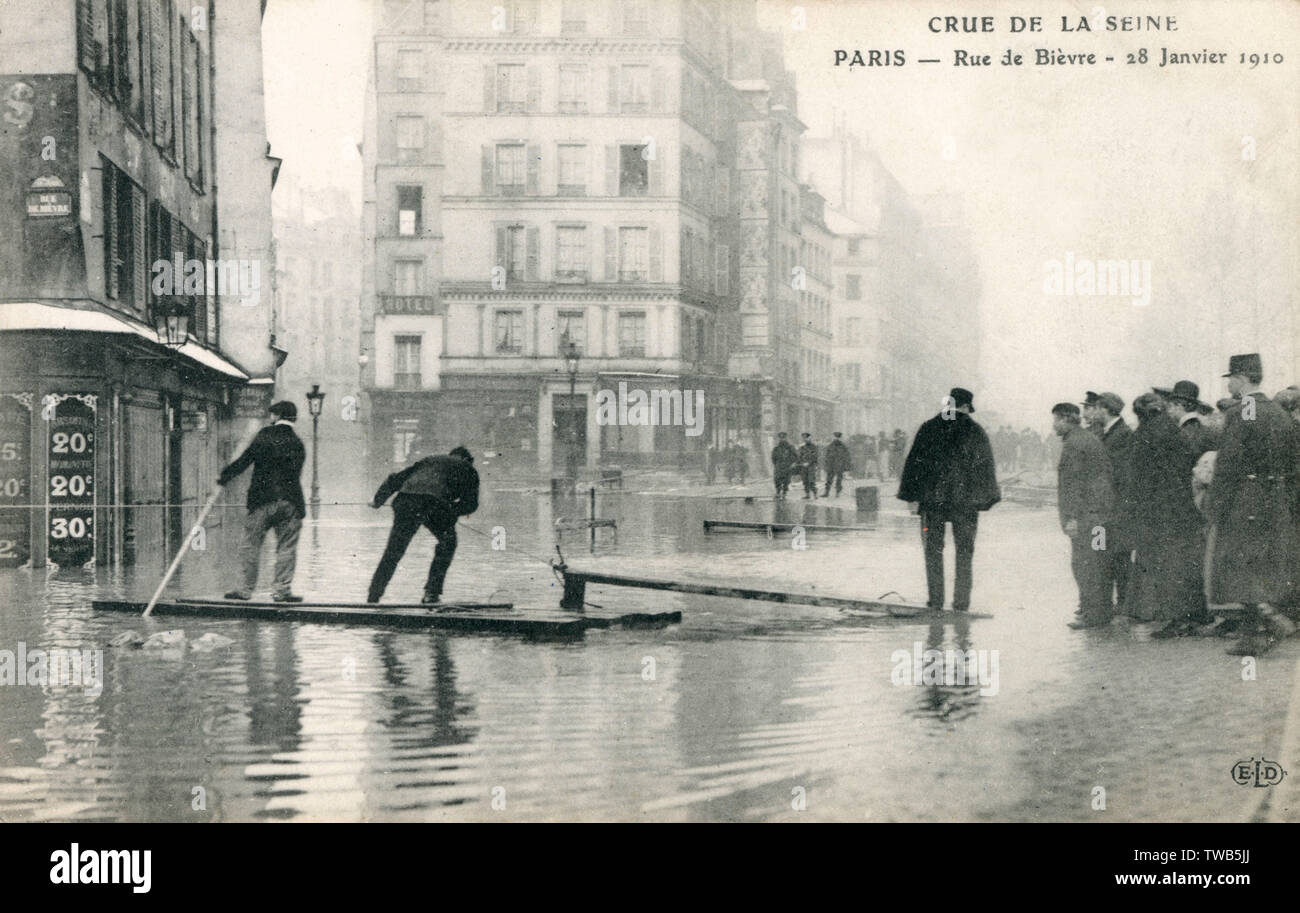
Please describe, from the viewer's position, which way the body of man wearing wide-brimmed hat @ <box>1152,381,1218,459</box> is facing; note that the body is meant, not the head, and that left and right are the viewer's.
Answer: facing to the left of the viewer

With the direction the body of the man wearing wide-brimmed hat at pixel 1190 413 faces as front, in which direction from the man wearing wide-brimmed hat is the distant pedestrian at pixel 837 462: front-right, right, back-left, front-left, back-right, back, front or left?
front-right

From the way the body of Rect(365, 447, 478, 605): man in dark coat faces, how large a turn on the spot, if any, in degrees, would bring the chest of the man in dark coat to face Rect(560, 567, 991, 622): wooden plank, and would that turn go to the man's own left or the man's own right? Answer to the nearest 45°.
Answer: approximately 45° to the man's own right

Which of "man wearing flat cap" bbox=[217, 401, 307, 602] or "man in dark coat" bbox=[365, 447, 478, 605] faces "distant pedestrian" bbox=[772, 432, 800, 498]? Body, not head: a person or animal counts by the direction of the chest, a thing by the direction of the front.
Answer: the man in dark coat

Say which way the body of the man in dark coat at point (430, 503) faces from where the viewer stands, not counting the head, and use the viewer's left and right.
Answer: facing away from the viewer and to the right of the viewer

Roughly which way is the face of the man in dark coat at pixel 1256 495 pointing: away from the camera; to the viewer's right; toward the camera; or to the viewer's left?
to the viewer's left

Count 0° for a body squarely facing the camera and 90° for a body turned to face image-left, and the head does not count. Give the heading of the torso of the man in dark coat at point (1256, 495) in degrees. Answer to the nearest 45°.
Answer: approximately 135°

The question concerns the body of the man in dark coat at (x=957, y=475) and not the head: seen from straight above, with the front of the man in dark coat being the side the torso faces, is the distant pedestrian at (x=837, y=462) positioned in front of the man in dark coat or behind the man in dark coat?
in front

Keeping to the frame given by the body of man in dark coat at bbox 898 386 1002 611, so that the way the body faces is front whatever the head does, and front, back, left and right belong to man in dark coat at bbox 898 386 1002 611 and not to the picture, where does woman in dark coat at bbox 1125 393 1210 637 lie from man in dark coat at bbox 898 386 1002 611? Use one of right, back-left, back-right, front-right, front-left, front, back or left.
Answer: right

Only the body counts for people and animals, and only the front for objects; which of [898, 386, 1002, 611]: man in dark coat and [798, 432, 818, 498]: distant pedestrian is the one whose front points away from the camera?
the man in dark coat

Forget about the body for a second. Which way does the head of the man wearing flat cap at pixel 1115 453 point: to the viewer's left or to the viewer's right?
to the viewer's left
